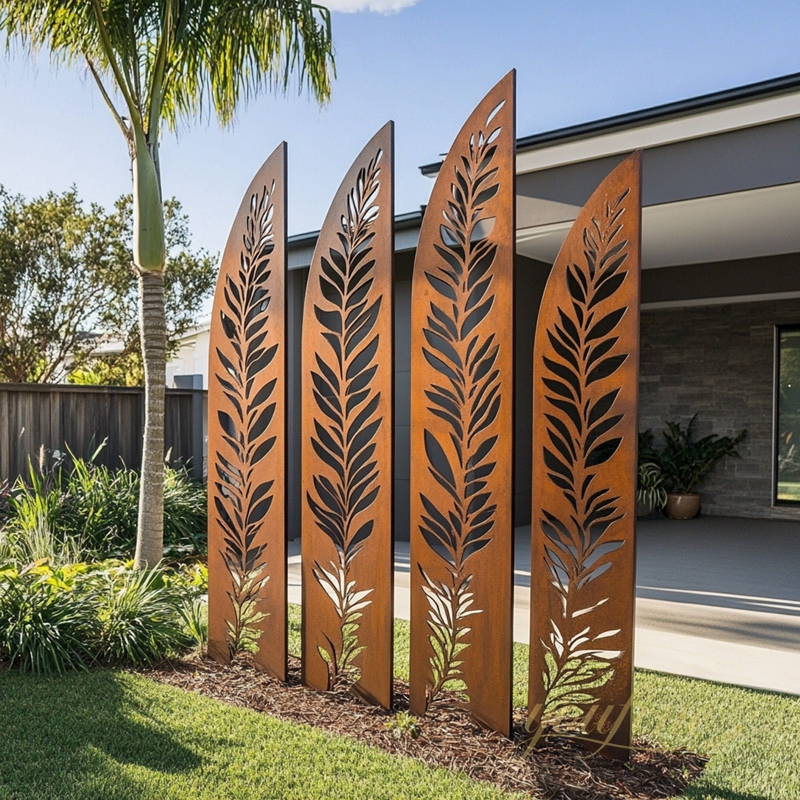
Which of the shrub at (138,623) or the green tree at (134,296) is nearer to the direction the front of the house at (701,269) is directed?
the shrub

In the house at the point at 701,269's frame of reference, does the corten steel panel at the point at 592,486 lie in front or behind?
in front

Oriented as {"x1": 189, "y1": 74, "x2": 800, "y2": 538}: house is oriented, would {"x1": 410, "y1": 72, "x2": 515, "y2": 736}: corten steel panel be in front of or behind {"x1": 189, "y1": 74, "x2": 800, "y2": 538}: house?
in front

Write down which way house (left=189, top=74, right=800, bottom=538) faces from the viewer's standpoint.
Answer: facing the viewer and to the left of the viewer

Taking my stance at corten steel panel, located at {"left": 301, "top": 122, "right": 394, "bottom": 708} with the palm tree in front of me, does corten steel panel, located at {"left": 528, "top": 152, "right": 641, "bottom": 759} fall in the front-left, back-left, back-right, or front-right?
back-right

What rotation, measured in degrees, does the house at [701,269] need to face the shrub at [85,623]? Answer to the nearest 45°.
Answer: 0° — it already faces it

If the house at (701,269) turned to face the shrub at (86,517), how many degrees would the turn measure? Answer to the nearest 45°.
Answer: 0° — it already faces it

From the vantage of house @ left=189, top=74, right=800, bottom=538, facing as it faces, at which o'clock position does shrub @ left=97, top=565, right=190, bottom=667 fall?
The shrub is roughly at 12 o'clock from the house.
